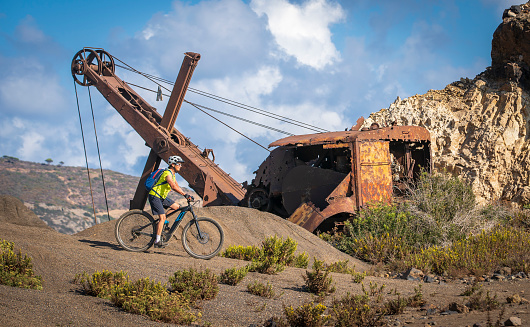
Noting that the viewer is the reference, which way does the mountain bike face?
facing to the right of the viewer

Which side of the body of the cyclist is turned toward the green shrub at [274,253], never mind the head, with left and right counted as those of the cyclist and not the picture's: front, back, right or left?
front

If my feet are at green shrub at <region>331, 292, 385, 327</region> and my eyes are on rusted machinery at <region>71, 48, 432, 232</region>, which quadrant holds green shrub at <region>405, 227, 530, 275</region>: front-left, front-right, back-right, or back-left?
front-right

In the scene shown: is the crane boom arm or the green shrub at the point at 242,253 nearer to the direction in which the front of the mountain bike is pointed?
the green shrub

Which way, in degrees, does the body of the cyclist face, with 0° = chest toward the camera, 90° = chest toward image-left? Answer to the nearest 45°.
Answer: approximately 270°

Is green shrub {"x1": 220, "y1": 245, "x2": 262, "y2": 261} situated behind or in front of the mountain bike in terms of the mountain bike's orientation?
in front

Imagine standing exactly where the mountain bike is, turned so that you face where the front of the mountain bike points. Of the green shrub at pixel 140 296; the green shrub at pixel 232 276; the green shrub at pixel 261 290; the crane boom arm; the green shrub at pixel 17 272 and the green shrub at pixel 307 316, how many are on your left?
1

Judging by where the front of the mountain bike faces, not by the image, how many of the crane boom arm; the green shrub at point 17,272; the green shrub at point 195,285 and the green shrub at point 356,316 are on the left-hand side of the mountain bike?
1

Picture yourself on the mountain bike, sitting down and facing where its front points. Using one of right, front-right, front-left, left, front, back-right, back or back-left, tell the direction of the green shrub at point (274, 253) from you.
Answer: front

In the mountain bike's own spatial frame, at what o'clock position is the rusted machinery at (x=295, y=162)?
The rusted machinery is roughly at 10 o'clock from the mountain bike.

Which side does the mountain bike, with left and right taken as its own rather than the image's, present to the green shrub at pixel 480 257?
front

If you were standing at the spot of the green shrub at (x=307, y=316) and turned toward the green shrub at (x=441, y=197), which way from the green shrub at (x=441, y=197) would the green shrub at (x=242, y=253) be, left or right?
left

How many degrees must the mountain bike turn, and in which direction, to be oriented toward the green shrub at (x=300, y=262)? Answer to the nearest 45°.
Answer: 0° — it already faces it

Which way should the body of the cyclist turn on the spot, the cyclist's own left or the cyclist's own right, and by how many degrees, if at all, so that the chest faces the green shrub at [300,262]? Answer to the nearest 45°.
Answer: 0° — they already face it

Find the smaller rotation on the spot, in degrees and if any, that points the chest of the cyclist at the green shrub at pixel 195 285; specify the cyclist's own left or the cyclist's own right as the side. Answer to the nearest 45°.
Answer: approximately 90° to the cyclist's own right

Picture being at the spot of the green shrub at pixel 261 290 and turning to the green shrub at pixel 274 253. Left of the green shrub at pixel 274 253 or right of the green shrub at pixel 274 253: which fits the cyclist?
left
